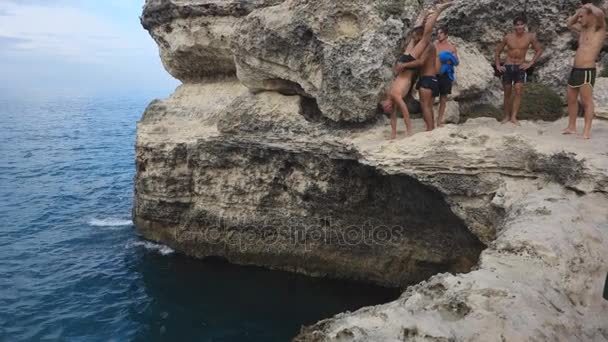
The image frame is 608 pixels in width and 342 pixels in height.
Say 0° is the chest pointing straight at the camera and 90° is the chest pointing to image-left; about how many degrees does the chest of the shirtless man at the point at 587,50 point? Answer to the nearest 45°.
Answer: approximately 45°

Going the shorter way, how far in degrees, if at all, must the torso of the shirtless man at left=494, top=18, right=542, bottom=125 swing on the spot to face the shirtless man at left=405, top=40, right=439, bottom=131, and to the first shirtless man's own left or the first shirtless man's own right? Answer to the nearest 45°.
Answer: approximately 45° to the first shirtless man's own right

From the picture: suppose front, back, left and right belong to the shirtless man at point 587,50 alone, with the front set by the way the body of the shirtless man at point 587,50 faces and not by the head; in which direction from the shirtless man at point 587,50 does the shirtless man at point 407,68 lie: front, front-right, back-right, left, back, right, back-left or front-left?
front-right

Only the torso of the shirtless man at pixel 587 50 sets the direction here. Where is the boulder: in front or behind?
in front

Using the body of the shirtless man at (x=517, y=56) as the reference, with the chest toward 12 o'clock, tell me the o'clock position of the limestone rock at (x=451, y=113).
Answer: The limestone rock is roughly at 4 o'clock from the shirtless man.

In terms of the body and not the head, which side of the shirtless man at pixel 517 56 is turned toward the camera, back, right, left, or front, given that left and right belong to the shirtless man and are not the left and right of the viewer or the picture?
front

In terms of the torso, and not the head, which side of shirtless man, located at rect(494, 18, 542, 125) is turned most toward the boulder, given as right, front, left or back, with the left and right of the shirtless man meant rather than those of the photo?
right

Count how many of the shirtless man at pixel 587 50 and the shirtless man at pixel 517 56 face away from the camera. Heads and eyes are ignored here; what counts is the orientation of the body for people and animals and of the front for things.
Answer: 0

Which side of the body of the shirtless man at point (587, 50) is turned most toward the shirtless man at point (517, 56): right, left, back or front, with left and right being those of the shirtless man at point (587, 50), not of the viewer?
right
